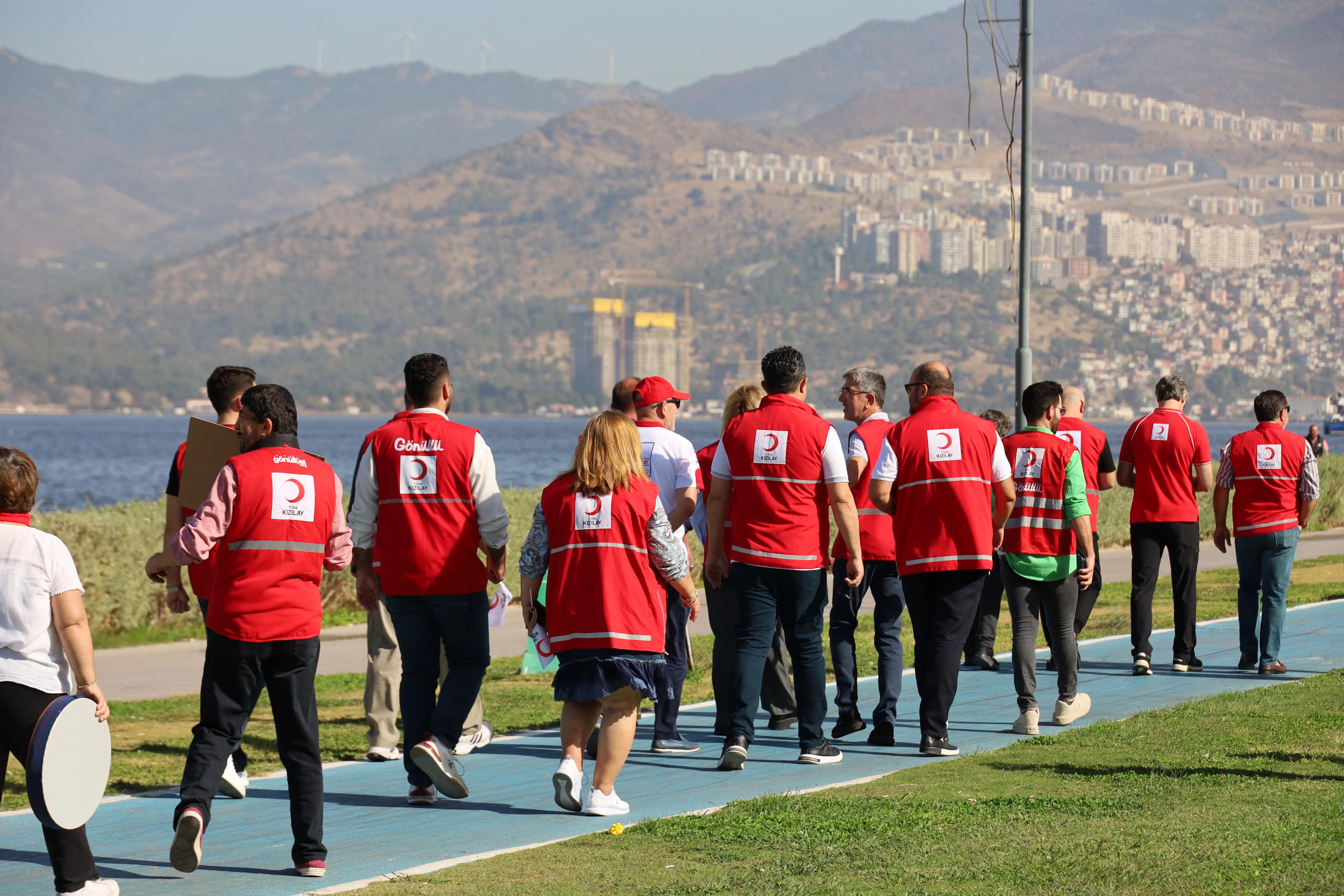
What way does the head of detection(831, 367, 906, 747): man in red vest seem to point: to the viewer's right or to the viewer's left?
to the viewer's left

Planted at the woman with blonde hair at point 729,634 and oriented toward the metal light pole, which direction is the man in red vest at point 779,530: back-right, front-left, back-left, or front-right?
back-right

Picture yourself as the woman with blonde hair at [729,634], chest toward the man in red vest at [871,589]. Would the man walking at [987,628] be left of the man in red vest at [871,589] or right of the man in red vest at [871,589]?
left

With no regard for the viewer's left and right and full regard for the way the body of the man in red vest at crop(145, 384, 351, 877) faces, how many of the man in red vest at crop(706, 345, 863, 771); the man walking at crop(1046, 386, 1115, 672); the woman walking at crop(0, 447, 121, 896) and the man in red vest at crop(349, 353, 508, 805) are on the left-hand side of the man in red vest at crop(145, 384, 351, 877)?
1

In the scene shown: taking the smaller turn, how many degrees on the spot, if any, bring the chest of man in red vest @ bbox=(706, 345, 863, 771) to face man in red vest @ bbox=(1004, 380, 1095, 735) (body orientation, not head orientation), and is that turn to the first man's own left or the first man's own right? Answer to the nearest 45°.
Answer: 0° — they already face them

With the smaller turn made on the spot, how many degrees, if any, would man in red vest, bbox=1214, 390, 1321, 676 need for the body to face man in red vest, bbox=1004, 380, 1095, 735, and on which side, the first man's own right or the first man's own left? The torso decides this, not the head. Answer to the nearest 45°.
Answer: approximately 135° to the first man's own left

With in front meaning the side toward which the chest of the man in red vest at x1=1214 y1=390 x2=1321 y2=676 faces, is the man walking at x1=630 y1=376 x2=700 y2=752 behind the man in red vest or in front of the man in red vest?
behind

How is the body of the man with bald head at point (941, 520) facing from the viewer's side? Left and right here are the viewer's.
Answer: facing away from the viewer

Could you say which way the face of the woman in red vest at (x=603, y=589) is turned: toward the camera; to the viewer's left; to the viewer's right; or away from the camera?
away from the camera

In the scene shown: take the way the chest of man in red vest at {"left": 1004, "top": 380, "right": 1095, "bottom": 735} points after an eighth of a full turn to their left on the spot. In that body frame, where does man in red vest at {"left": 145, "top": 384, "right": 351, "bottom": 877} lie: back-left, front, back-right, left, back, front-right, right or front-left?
back-left

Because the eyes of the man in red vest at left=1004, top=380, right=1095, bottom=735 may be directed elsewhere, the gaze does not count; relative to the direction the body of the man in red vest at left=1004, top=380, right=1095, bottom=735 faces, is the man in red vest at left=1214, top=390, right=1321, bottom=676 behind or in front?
in front

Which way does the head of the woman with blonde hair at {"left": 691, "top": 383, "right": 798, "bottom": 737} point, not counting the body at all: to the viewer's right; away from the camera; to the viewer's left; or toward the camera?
away from the camera

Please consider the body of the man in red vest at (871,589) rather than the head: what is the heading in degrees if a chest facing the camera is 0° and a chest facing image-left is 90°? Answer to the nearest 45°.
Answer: approximately 135°

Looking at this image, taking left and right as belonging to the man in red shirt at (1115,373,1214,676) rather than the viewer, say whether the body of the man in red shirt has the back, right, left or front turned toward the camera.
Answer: back
